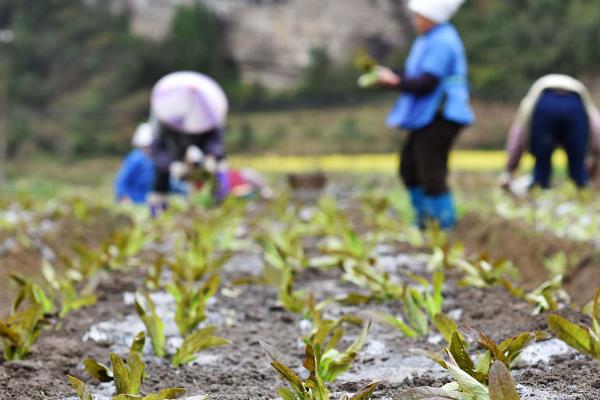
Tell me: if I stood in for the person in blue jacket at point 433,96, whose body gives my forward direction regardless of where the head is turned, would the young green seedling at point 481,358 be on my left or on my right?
on my left

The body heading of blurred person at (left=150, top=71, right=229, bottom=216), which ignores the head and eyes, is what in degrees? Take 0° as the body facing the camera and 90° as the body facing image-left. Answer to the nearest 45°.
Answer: approximately 0°

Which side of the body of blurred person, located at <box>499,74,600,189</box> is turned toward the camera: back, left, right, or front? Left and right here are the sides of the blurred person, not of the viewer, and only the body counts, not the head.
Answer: back

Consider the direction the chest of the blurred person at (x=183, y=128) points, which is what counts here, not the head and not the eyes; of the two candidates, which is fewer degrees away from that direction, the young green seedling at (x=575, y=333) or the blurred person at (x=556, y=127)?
the young green seedling

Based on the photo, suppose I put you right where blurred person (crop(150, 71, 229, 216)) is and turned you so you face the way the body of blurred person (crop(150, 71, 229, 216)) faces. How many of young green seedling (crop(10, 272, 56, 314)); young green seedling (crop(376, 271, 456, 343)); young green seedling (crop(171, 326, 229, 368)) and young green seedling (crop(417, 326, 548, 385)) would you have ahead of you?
4

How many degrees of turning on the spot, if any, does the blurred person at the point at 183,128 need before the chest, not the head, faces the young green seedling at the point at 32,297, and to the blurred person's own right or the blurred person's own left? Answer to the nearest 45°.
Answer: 0° — they already face it

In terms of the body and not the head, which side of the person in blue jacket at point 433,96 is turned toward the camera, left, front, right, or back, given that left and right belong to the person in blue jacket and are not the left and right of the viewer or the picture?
left

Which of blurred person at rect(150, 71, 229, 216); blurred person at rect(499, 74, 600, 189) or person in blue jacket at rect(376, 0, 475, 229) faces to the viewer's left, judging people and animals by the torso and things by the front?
the person in blue jacket

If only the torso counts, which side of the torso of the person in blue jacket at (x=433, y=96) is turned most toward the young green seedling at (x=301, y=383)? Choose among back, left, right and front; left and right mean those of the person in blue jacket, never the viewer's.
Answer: left

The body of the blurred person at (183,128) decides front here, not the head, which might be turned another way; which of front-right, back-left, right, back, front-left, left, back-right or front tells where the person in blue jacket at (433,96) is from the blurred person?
front-left

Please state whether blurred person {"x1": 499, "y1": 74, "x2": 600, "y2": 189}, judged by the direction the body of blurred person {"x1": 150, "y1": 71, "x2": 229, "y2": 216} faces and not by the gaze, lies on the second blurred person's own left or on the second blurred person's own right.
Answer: on the second blurred person's own left

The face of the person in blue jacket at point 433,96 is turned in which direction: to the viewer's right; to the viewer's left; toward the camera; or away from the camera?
to the viewer's left

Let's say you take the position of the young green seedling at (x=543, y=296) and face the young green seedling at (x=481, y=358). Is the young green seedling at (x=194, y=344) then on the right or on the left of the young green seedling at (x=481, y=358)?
right
